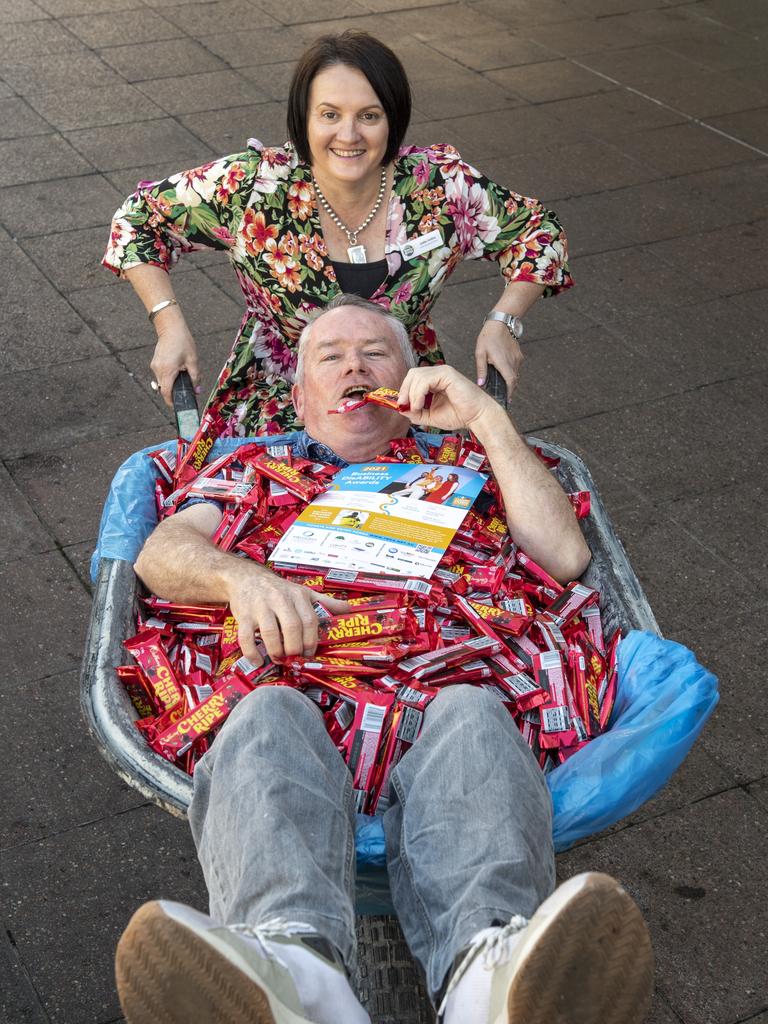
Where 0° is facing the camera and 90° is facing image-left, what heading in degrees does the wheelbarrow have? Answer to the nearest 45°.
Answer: approximately 0°

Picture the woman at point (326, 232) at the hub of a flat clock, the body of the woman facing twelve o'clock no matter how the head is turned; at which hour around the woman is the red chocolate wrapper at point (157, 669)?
The red chocolate wrapper is roughly at 12 o'clock from the woman.

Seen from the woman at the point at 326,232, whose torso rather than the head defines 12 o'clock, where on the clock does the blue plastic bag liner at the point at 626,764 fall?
The blue plastic bag liner is roughly at 11 o'clock from the woman.

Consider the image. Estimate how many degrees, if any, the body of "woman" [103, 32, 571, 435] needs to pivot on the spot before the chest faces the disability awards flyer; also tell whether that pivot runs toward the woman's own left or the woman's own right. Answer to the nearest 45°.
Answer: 0° — they already face it
